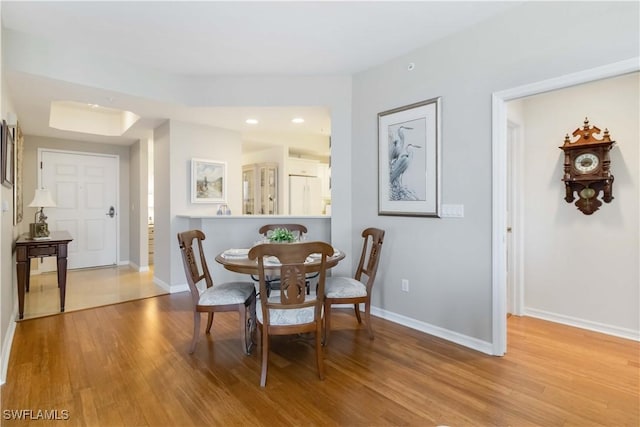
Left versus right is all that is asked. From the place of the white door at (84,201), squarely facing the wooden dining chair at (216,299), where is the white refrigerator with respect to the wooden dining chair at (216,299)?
left

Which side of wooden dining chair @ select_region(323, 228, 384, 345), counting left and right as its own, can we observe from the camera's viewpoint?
left

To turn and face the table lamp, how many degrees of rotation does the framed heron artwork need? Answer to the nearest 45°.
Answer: approximately 45° to its right

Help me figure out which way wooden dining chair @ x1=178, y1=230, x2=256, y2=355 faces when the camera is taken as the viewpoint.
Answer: facing to the right of the viewer

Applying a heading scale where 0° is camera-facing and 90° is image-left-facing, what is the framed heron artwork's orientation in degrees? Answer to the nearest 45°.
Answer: approximately 45°

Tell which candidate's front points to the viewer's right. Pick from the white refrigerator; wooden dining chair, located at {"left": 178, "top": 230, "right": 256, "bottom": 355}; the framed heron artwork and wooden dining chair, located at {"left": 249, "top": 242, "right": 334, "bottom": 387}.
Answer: wooden dining chair, located at {"left": 178, "top": 230, "right": 256, "bottom": 355}

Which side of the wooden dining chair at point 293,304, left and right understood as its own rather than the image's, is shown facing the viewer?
back

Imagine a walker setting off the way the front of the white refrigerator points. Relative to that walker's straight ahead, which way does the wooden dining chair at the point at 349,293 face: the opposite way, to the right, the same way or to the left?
to the right

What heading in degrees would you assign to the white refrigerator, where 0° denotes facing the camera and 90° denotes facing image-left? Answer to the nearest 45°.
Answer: approximately 0°
